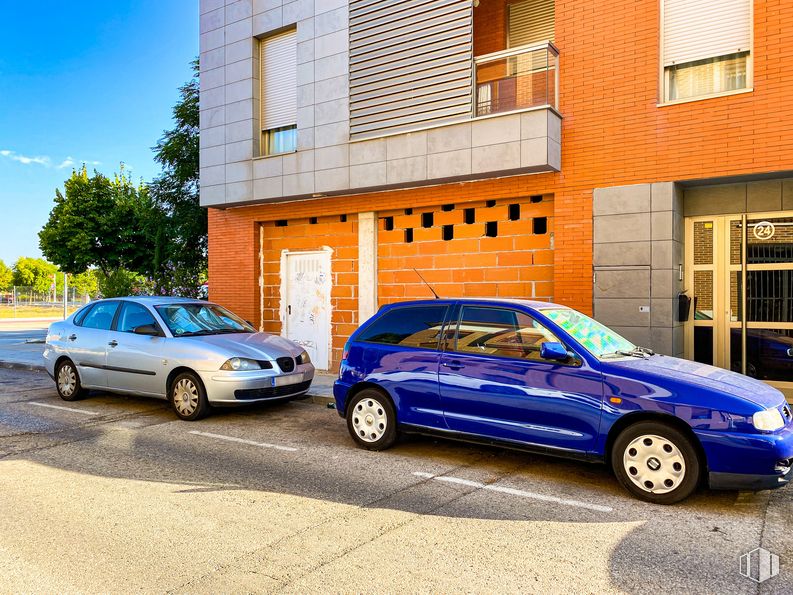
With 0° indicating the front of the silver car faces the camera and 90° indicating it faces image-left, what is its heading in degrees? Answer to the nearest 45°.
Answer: approximately 315°

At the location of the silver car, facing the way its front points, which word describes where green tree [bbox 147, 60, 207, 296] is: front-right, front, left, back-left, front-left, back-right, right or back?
back-left

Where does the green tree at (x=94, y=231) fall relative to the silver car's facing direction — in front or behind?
behind

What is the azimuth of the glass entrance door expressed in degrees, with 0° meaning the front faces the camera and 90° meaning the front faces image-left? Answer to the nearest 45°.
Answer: approximately 0°

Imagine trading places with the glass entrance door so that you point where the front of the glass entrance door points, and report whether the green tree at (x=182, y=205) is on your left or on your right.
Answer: on your right

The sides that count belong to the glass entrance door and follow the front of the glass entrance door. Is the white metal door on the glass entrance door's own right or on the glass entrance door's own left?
on the glass entrance door's own right

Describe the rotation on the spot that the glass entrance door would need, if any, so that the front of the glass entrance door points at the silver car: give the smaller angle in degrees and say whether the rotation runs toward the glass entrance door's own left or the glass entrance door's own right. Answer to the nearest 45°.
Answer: approximately 45° to the glass entrance door's own right

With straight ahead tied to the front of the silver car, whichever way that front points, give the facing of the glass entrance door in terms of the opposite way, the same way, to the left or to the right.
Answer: to the right

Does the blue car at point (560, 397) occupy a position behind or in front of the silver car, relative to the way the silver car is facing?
in front
